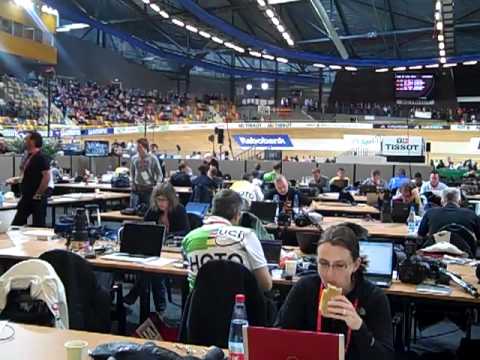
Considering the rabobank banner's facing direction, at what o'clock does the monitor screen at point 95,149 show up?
The monitor screen is roughly at 1 o'clock from the rabobank banner.

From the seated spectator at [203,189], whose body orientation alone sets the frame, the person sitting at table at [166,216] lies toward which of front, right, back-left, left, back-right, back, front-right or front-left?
back

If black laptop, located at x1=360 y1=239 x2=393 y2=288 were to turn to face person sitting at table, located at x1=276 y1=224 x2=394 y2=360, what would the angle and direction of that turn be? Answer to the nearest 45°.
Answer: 0° — it already faces them

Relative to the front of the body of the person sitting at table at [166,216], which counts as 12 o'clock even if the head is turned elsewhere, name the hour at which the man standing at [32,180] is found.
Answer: The man standing is roughly at 3 o'clock from the person sitting at table.

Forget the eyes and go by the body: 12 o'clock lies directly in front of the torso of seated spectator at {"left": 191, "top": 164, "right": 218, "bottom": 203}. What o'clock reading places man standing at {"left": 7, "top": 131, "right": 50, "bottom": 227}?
The man standing is roughly at 7 o'clock from the seated spectator.

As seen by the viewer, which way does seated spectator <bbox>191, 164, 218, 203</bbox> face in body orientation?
away from the camera

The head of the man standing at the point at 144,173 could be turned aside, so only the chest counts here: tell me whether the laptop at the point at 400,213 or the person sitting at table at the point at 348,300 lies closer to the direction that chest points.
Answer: the person sitting at table

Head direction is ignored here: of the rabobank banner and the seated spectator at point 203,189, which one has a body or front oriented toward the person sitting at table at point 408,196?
the rabobank banner
